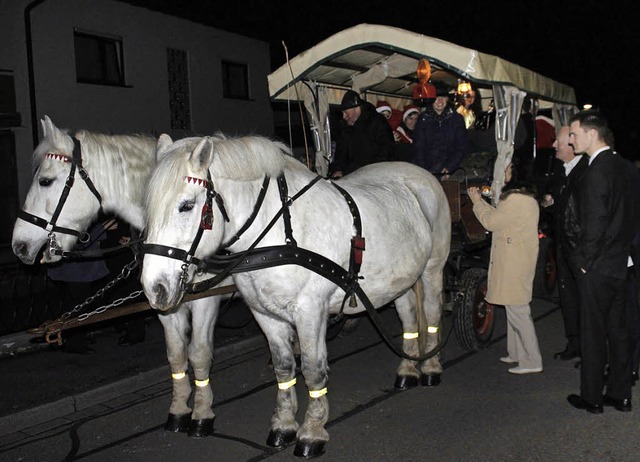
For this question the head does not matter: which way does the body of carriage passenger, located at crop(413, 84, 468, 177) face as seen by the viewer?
toward the camera

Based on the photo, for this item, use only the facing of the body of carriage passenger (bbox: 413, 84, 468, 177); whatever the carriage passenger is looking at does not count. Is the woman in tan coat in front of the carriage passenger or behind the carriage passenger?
in front

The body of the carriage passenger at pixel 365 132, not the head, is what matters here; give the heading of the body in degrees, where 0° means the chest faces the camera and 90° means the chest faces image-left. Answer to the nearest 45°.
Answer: approximately 45°

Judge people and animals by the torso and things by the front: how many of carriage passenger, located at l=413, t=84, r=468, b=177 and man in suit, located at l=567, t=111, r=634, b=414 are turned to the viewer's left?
1

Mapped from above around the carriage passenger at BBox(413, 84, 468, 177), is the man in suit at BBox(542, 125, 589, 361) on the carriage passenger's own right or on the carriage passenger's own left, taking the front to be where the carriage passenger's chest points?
on the carriage passenger's own left

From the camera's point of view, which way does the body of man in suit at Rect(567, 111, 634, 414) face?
to the viewer's left

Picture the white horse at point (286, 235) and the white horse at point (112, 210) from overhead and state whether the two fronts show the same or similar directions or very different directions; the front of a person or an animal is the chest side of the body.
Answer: same or similar directions

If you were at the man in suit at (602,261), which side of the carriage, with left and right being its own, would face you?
left

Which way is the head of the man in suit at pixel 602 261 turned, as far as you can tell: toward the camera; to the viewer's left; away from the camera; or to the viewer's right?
to the viewer's left

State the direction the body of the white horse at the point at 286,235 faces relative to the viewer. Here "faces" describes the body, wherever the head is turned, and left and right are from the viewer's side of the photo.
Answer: facing the viewer and to the left of the viewer

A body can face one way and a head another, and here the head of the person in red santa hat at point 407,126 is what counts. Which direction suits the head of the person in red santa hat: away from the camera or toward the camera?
toward the camera
